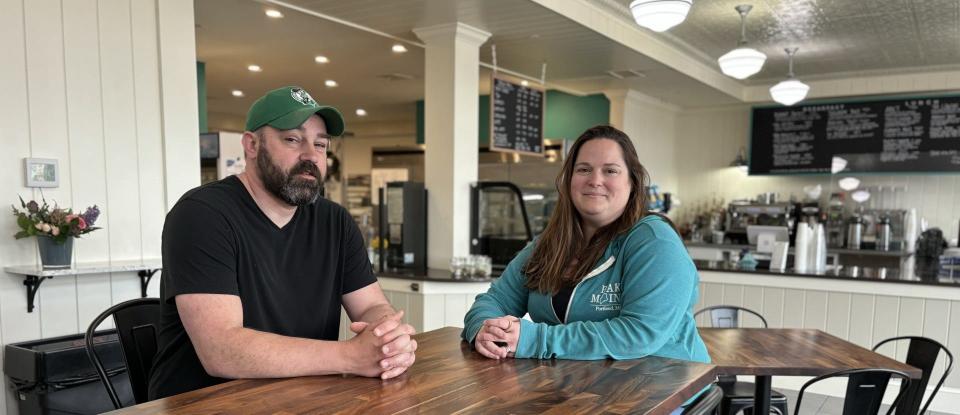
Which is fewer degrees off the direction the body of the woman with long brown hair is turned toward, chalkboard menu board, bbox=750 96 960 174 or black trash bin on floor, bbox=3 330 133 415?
the black trash bin on floor

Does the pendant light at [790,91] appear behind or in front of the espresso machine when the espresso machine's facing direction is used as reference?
in front

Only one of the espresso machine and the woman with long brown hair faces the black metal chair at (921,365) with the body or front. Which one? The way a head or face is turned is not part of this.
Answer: the espresso machine

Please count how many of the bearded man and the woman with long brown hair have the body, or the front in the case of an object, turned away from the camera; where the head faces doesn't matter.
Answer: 0

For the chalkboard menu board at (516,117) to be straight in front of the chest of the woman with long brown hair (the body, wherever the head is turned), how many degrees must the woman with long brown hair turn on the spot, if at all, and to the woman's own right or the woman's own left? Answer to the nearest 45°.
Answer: approximately 135° to the woman's own right

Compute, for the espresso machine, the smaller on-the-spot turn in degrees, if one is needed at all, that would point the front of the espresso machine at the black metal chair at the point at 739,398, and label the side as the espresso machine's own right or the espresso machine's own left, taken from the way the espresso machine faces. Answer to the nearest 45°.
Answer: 0° — it already faces it

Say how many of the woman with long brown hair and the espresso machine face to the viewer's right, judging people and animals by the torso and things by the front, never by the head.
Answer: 0

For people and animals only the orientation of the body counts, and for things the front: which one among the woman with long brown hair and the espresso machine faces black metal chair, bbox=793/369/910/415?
the espresso machine

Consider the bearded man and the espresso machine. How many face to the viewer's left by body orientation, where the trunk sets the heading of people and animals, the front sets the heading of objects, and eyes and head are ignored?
0

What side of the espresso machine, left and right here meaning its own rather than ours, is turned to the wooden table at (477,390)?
front
